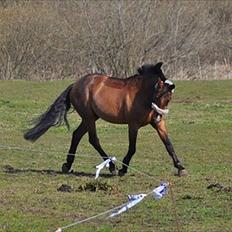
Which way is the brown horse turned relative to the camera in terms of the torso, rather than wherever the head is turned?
to the viewer's right
